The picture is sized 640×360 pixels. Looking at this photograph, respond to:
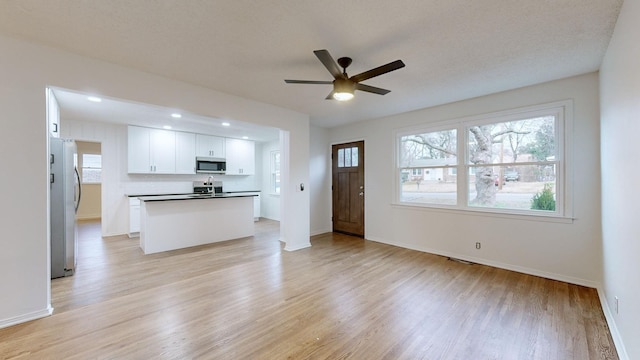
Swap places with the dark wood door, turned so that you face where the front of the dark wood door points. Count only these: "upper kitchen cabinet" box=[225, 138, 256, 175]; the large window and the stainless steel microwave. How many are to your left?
1

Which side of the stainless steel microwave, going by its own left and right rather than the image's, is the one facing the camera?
front

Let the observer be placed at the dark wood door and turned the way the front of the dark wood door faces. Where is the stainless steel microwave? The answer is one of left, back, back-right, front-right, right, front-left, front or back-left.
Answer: front-right

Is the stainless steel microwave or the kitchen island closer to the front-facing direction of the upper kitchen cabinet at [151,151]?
the kitchen island

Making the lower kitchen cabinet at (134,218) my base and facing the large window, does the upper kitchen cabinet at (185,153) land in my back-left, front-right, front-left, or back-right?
front-left

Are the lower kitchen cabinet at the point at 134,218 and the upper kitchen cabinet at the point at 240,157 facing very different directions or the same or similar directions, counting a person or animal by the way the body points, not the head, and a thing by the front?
same or similar directions

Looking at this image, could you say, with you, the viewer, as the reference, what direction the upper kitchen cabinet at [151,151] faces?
facing the viewer

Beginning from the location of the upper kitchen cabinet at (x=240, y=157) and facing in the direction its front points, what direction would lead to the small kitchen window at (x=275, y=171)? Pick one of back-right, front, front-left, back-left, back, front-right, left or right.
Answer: left

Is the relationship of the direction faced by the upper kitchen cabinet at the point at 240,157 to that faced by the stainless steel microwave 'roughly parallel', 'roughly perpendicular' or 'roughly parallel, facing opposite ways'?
roughly parallel

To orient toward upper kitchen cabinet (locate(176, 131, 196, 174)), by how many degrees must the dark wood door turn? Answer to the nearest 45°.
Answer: approximately 45° to its right

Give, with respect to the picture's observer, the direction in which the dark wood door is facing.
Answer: facing the viewer and to the left of the viewer

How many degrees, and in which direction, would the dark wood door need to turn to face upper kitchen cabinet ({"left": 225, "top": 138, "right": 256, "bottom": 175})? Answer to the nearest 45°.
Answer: approximately 45° to its right

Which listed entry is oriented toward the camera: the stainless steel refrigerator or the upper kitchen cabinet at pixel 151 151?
the upper kitchen cabinet

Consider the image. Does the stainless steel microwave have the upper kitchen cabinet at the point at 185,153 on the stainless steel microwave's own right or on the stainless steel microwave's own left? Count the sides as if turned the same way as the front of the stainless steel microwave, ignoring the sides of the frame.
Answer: on the stainless steel microwave's own right

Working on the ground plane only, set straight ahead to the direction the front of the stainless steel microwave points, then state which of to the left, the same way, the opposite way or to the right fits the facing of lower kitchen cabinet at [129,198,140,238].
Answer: the same way

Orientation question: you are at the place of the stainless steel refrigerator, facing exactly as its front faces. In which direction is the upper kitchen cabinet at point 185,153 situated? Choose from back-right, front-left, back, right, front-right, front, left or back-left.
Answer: front-left
